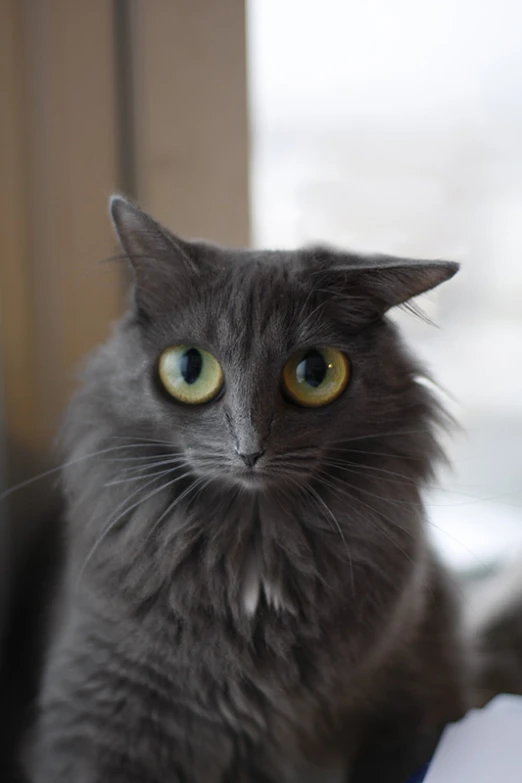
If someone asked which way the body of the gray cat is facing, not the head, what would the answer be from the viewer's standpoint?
toward the camera
